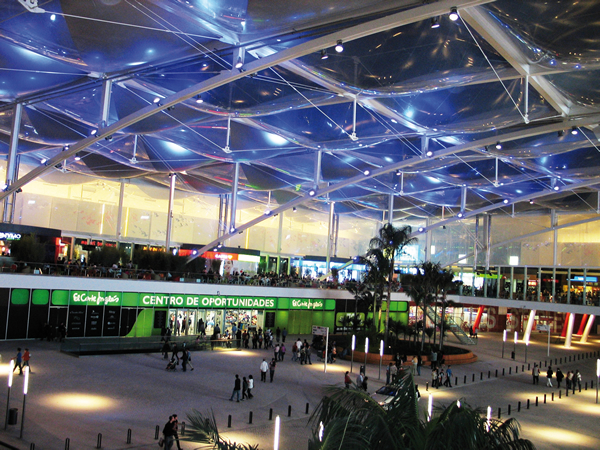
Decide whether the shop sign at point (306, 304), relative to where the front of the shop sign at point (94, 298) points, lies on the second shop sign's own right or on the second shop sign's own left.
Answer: on the second shop sign's own left

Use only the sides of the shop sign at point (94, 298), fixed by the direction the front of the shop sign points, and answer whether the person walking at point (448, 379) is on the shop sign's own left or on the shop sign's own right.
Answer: on the shop sign's own left

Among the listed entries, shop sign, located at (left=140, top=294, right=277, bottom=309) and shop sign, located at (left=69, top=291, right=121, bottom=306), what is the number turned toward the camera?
2

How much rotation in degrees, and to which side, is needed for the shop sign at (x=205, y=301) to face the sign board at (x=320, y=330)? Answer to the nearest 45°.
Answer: approximately 45° to its left

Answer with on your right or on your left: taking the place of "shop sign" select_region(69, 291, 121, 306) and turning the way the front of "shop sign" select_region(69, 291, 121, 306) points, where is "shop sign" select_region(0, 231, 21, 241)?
on your right

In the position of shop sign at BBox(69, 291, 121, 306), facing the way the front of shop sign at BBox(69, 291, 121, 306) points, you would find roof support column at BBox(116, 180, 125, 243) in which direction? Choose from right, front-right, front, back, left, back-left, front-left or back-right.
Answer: back

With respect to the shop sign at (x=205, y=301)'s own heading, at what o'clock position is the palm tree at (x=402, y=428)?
The palm tree is roughly at 12 o'clock from the shop sign.

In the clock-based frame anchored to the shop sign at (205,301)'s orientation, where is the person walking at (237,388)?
The person walking is roughly at 12 o'clock from the shop sign.
